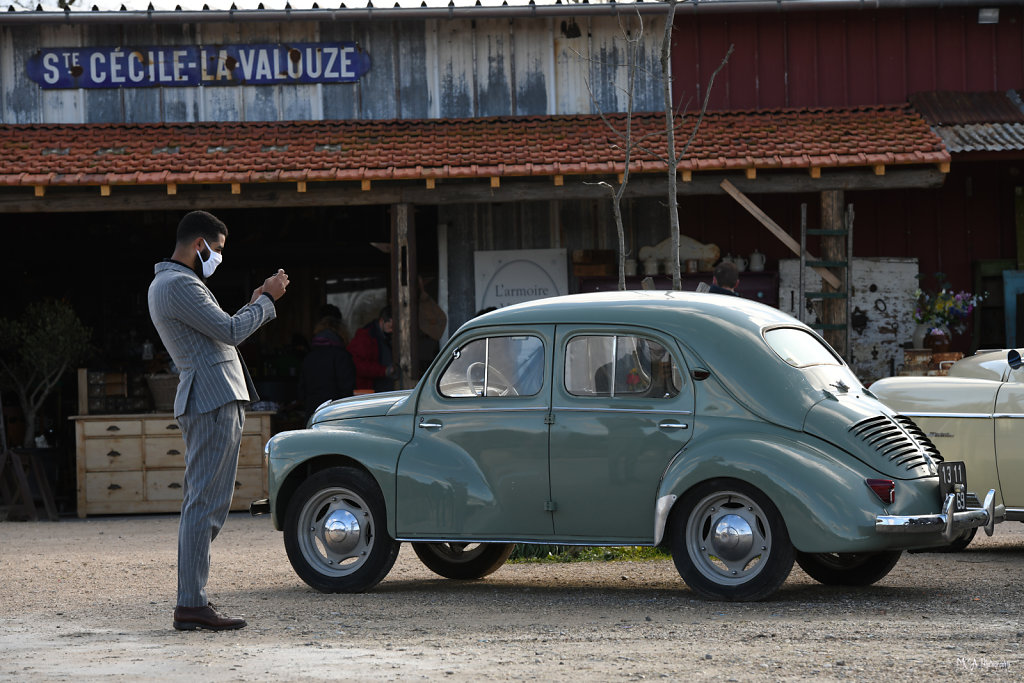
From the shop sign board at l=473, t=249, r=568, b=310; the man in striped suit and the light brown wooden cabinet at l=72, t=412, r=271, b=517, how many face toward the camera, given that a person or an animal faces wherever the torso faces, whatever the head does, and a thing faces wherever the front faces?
2

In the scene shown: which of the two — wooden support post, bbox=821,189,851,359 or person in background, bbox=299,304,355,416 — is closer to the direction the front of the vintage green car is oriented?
the person in background

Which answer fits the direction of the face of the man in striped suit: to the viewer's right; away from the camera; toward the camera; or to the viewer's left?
to the viewer's right

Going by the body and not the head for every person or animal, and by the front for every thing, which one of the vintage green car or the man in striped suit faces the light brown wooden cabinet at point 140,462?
the vintage green car

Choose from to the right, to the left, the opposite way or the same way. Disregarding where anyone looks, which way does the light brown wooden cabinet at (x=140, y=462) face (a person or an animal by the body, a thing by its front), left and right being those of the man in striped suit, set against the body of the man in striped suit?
to the right

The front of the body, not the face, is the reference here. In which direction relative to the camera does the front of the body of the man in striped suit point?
to the viewer's right

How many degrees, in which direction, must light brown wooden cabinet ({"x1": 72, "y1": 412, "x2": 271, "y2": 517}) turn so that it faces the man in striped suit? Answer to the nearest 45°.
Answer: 0° — it already faces them

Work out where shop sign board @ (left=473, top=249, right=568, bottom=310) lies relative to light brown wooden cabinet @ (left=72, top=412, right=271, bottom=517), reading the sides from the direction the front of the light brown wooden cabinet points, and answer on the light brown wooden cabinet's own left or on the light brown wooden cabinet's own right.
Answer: on the light brown wooden cabinet's own left

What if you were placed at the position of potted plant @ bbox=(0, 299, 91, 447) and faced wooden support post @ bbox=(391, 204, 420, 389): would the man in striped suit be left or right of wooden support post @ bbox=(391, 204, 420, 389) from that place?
right

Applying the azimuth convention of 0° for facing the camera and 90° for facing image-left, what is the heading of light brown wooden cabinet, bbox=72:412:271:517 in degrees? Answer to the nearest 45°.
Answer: approximately 0°

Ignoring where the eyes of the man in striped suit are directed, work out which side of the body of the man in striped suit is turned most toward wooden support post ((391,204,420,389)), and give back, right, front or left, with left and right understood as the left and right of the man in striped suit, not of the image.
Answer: left
